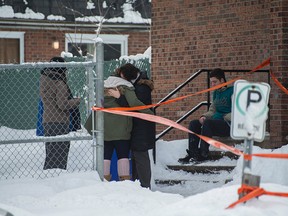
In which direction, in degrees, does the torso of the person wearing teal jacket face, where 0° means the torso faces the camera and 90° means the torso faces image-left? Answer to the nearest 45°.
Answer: approximately 45°

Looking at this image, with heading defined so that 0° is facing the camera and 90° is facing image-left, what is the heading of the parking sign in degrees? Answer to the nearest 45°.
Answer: approximately 0°

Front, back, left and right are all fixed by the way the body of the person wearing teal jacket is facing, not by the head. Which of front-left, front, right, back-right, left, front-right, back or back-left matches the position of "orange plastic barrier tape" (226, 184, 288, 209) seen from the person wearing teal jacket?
front-left

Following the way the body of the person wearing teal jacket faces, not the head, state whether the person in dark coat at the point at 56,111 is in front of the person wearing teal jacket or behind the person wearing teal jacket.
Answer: in front

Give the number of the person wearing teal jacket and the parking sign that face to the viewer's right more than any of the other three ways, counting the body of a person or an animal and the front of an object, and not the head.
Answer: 0

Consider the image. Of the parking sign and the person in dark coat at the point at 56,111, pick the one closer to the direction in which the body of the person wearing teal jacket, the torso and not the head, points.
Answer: the person in dark coat

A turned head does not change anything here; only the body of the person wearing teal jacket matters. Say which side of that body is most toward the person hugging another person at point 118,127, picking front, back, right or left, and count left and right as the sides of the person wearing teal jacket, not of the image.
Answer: front

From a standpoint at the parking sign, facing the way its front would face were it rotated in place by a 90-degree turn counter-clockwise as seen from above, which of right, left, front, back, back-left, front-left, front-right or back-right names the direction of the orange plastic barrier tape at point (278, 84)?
left

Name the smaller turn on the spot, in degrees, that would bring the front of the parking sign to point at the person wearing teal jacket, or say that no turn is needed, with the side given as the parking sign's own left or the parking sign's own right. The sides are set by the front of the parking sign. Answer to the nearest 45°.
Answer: approximately 180°

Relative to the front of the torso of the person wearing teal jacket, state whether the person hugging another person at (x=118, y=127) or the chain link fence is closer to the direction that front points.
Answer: the person hugging another person
